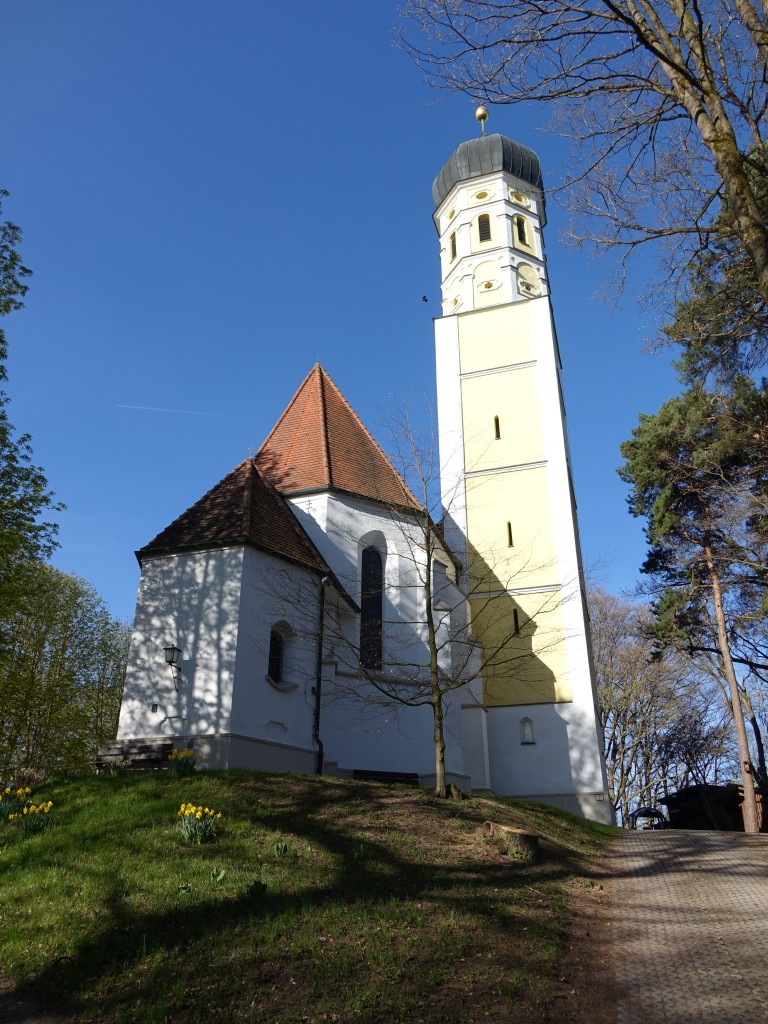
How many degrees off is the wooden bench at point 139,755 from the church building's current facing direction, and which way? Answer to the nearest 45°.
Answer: approximately 135° to its left

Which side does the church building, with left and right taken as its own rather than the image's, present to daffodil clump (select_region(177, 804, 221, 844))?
back

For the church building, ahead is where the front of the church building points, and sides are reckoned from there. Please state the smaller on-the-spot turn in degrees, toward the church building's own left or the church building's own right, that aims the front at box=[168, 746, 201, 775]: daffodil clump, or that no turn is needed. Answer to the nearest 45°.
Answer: approximately 135° to the church building's own left

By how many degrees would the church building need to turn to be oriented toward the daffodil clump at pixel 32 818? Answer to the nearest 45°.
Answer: approximately 135° to its left
